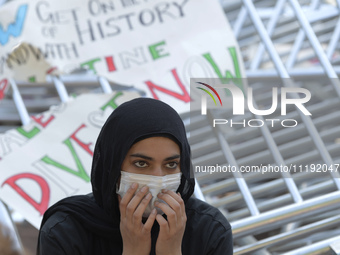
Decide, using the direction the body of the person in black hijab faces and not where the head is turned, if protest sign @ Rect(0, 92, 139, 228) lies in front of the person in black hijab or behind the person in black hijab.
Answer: behind

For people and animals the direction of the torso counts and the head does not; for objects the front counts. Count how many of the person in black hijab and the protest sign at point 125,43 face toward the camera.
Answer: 2

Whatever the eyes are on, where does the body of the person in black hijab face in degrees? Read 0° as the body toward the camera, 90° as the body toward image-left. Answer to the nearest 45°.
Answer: approximately 0°
